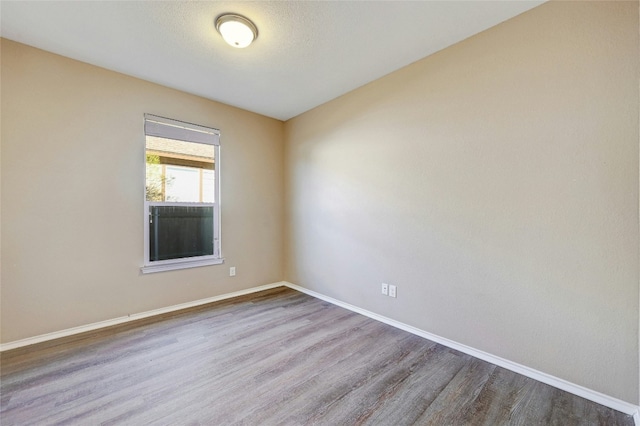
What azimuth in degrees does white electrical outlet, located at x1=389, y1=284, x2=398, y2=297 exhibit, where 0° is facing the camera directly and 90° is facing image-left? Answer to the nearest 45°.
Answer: approximately 45°

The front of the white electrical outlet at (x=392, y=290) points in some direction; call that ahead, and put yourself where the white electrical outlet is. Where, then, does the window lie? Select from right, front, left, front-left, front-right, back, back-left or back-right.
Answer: front-right
